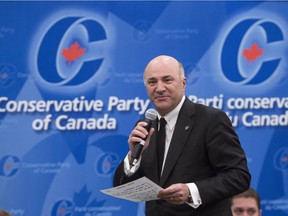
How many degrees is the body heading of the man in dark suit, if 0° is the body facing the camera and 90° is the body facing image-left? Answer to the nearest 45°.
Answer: approximately 45°
